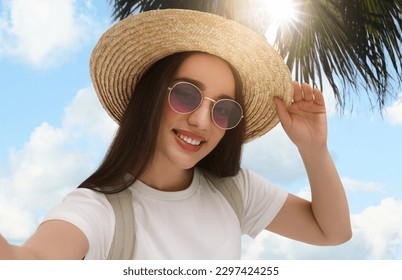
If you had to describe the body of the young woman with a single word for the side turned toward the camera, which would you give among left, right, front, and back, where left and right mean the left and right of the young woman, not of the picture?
front
